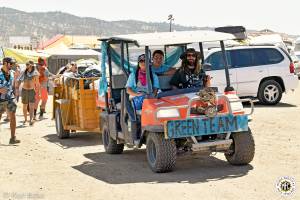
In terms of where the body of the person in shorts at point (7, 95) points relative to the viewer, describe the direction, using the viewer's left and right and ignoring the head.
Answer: facing the viewer and to the right of the viewer

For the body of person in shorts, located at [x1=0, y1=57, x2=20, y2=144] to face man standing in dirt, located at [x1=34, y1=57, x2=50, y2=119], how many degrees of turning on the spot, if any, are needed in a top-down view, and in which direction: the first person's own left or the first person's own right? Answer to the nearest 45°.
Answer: approximately 135° to the first person's own left

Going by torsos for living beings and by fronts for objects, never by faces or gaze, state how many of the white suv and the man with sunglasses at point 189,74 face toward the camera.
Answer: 1

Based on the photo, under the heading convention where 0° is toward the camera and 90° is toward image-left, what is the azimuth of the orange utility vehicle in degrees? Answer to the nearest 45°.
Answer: approximately 315°
